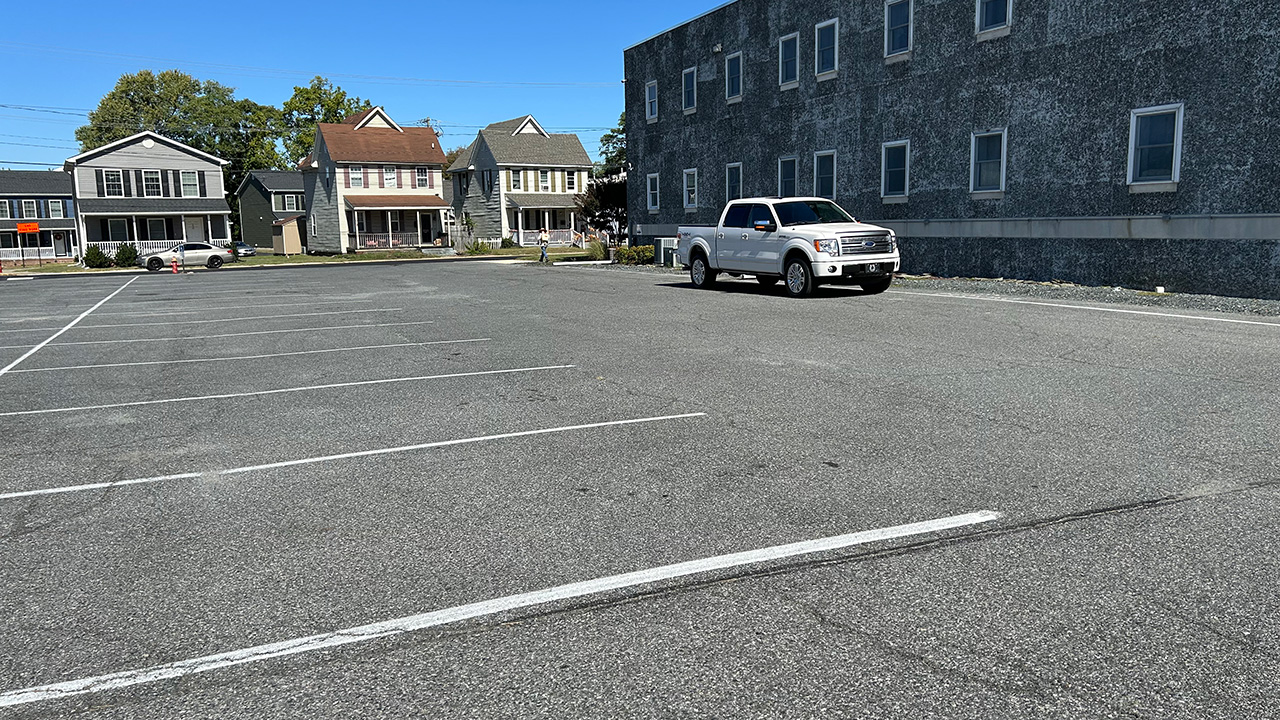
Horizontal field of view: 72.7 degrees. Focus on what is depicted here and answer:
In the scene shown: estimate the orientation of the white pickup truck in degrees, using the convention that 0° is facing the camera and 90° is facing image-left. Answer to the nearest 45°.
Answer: approximately 315°

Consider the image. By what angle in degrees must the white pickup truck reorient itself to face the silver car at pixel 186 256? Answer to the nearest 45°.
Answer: approximately 180°

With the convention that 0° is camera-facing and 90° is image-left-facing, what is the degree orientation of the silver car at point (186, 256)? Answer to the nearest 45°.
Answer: approximately 90°

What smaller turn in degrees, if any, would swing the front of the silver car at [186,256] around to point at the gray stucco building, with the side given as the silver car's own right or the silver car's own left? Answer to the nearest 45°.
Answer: approximately 135° to the silver car's own left

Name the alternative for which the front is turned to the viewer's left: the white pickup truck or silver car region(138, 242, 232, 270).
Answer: the silver car

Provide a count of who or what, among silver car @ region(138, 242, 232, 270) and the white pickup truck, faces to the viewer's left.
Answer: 1
